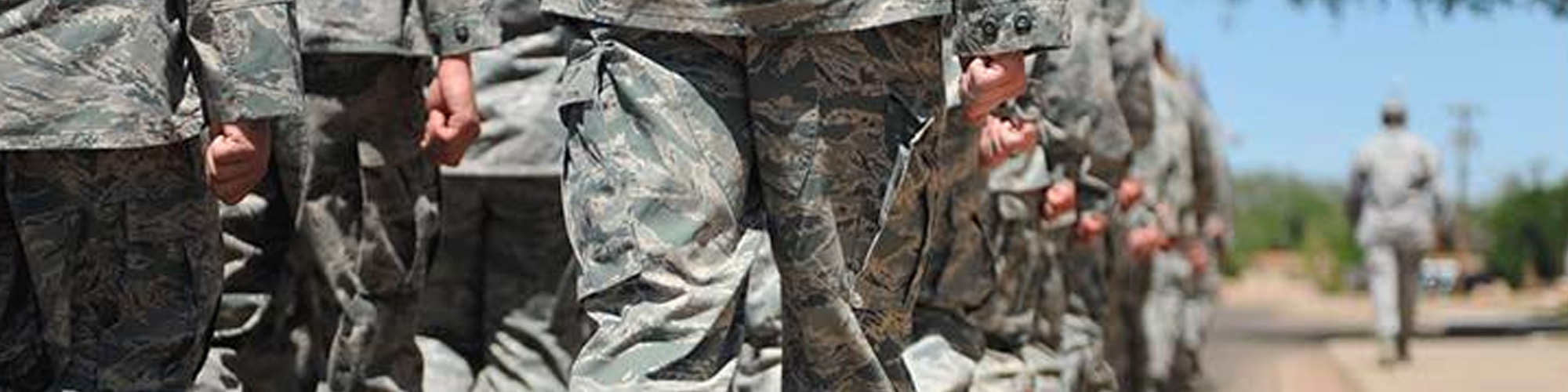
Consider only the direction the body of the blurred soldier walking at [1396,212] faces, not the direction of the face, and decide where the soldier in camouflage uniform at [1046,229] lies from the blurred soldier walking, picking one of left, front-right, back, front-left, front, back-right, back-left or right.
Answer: back

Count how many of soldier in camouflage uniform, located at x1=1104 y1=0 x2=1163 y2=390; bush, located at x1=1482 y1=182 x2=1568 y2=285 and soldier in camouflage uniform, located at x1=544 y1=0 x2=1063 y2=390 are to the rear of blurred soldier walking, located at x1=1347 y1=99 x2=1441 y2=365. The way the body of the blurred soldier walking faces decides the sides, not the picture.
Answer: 2

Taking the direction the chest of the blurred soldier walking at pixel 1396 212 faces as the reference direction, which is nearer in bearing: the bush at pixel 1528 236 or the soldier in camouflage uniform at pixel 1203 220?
the bush

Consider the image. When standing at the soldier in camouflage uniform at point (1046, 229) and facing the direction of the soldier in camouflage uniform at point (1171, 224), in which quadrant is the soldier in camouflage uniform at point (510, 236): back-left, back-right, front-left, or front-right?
back-left

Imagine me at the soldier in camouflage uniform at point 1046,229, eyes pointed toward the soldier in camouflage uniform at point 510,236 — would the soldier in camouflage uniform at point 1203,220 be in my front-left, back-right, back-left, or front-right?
back-right

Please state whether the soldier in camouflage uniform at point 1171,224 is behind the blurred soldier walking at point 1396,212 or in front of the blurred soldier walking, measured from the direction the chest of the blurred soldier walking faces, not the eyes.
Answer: behind

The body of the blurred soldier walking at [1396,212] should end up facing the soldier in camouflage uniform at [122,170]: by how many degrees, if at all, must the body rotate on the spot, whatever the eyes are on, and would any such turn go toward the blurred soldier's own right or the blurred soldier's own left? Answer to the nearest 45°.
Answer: approximately 180°

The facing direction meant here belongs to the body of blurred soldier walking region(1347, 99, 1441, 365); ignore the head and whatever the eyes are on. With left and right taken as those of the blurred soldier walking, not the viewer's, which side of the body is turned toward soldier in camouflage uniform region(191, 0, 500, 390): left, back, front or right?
back

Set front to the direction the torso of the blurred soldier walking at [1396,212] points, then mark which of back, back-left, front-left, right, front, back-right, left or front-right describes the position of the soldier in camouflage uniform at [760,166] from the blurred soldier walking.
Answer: back

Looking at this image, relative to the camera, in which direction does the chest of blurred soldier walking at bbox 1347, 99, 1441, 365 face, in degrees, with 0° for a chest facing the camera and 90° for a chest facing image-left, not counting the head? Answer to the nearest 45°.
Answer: approximately 180°

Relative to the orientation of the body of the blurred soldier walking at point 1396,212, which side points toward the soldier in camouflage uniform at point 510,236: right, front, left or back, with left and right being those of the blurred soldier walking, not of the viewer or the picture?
back
